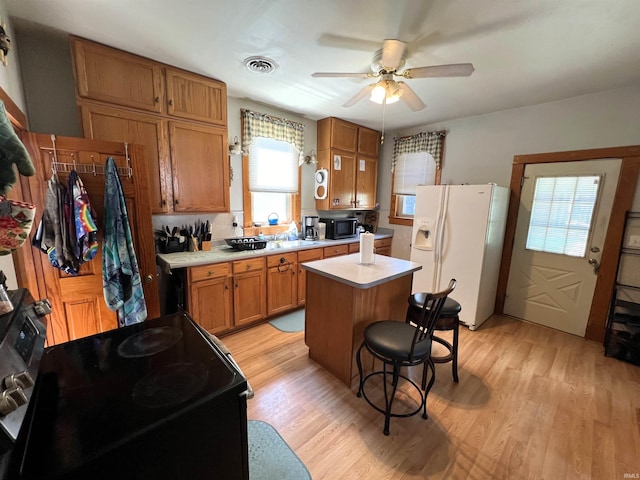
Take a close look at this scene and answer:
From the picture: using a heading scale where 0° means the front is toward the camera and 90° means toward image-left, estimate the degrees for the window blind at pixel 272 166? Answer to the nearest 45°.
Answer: approximately 315°

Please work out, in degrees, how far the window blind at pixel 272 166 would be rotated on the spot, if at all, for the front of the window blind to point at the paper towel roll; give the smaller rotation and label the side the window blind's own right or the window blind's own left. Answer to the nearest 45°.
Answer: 0° — it already faces it

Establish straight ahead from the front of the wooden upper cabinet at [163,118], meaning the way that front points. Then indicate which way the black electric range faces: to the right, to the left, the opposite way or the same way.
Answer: to the left

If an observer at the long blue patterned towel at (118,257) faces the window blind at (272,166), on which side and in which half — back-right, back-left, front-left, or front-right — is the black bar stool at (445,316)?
front-right

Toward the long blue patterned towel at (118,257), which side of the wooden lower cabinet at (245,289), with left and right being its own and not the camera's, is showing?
right

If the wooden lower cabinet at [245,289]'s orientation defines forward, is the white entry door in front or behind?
in front

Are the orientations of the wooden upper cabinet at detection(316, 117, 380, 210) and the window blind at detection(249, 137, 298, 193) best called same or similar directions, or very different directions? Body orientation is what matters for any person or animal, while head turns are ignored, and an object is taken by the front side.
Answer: same or similar directions

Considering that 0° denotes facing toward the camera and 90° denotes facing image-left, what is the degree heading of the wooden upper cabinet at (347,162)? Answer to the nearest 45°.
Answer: approximately 315°

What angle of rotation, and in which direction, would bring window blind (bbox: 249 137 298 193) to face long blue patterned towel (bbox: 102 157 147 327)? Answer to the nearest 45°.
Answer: approximately 90° to its right

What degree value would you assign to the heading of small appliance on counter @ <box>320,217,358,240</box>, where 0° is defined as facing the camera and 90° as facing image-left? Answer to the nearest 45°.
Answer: approximately 315°

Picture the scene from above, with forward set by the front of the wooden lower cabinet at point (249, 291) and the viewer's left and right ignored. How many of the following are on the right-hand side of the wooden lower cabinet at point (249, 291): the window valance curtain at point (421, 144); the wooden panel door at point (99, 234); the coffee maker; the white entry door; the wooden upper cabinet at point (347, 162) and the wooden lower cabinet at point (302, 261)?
1

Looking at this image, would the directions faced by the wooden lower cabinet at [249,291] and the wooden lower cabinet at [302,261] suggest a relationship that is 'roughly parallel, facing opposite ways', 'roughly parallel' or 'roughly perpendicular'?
roughly parallel

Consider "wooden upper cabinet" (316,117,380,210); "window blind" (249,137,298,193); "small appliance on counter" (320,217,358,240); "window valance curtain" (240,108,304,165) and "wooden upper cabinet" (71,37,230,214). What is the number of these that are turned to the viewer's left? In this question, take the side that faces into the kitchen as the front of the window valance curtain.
0
